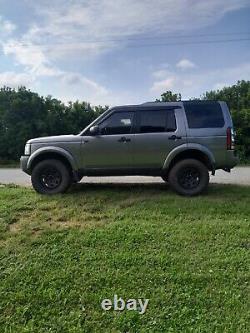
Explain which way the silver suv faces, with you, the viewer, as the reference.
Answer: facing to the left of the viewer
